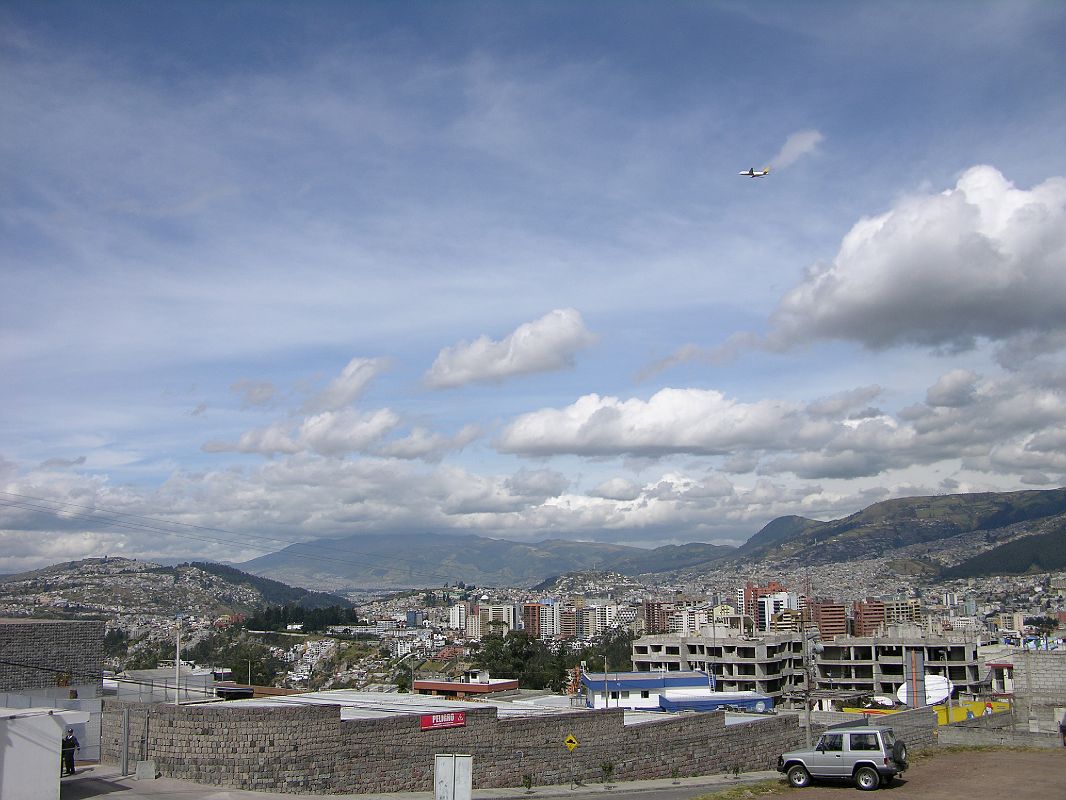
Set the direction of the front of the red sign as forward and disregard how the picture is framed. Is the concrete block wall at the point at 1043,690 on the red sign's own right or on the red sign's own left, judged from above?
on the red sign's own left

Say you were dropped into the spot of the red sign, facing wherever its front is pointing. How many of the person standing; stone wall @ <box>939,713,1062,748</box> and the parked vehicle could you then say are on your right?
1

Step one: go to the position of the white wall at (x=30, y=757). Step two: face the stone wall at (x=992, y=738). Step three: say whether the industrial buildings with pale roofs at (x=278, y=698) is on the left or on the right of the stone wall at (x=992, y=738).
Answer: left

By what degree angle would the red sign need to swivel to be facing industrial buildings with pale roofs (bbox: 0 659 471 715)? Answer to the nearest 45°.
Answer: approximately 135° to its right

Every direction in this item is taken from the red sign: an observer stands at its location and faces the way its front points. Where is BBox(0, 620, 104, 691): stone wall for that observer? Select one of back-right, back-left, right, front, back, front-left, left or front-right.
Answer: back-right

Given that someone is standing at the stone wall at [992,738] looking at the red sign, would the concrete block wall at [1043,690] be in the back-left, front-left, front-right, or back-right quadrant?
back-right

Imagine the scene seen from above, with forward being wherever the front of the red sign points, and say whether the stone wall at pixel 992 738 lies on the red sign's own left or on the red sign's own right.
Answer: on the red sign's own left

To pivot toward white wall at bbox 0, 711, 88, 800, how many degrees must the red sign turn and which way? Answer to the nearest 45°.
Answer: approximately 45° to its right

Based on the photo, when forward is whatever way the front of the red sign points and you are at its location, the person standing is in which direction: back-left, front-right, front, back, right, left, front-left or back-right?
right

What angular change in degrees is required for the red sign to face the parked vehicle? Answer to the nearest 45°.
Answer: approximately 90° to its left

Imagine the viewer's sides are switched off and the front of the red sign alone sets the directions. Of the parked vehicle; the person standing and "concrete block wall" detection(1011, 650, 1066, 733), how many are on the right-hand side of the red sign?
1

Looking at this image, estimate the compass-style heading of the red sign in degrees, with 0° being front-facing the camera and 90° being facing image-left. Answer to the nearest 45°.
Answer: approximately 0°
